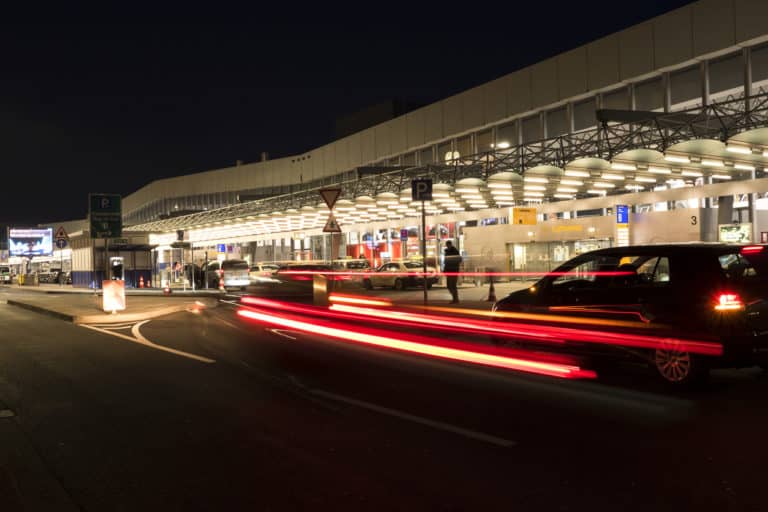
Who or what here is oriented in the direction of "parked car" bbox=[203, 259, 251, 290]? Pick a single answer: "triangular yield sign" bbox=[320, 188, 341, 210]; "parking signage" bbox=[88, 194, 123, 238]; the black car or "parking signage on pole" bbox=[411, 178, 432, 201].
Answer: the black car

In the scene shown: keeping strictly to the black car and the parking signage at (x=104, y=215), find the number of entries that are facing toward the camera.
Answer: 1

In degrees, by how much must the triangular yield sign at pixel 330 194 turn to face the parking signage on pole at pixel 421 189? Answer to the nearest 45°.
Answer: approximately 90° to its left

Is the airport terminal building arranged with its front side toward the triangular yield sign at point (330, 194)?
yes

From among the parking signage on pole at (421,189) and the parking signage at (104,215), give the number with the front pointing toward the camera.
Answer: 2

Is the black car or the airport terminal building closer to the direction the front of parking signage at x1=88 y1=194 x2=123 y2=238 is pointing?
the black car

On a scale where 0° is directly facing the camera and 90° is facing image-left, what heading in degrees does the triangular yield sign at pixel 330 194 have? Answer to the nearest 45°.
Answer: approximately 0°

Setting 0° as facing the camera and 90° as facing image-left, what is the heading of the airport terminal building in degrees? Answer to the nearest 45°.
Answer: approximately 45°

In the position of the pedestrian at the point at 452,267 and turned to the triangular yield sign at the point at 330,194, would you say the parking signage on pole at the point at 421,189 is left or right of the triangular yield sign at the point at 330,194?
left
